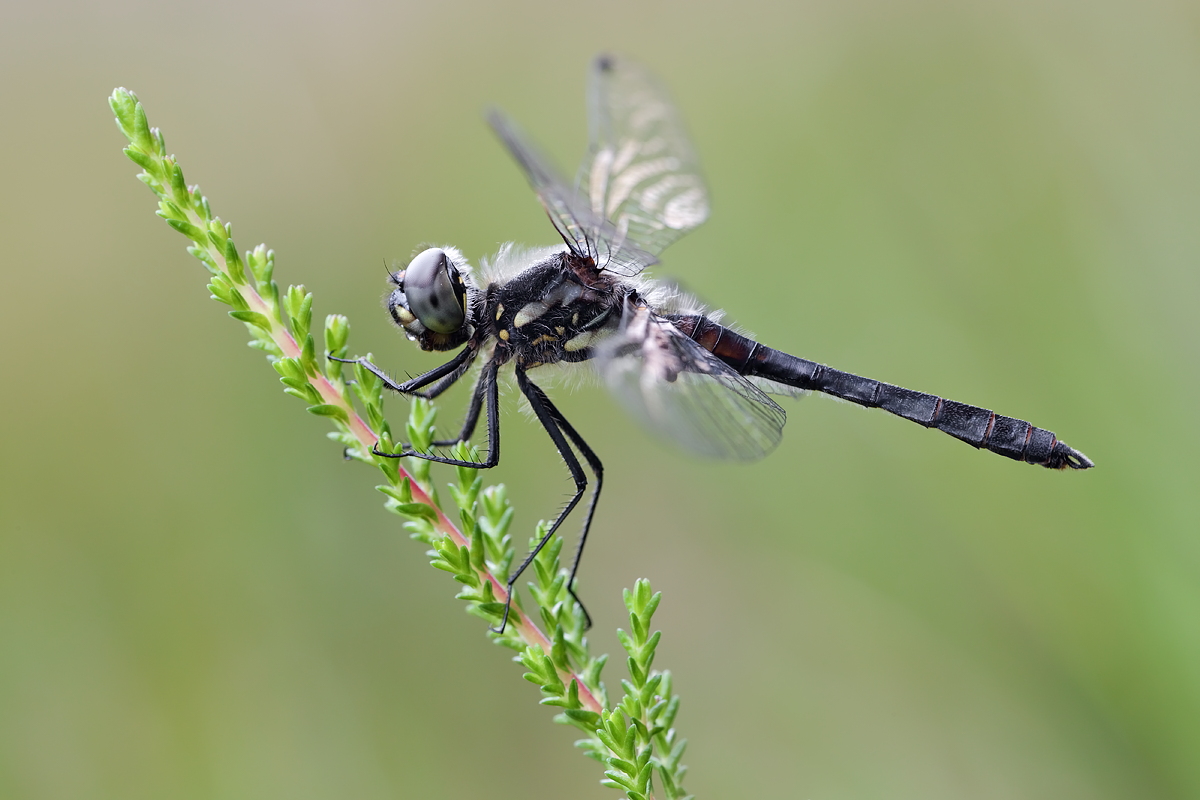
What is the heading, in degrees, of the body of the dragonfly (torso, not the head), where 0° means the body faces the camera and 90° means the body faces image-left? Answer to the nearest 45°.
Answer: approximately 90°
